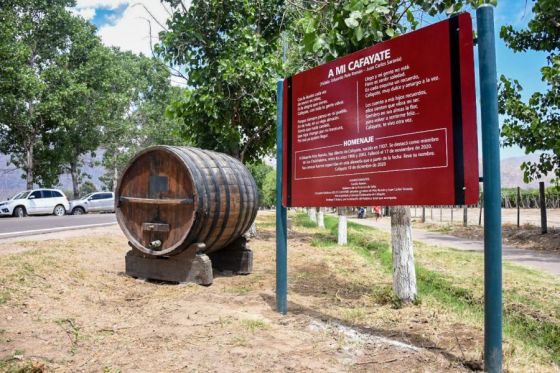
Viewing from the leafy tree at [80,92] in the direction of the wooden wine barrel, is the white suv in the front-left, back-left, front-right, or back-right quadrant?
front-right

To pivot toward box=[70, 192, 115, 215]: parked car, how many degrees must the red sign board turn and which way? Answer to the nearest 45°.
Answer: approximately 90° to its right

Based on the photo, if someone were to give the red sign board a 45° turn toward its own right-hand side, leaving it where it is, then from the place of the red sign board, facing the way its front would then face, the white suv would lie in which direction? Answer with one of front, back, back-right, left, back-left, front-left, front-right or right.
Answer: front-right

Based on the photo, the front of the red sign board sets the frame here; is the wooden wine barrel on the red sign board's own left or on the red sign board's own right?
on the red sign board's own right

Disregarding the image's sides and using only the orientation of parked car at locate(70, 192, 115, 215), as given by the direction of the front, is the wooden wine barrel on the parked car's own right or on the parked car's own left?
on the parked car's own left

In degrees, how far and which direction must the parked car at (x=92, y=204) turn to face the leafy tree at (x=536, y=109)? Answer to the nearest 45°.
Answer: approximately 135° to its left

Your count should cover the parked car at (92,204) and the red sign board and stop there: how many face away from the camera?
0

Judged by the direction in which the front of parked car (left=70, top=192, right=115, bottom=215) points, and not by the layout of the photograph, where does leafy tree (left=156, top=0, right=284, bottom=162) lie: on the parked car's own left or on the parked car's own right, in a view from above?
on the parked car's own left

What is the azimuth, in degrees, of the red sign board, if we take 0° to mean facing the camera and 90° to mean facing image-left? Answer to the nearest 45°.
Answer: approximately 45°

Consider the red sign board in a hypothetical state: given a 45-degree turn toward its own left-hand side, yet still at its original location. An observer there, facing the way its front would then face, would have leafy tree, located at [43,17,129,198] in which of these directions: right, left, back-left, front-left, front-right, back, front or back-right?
back-right

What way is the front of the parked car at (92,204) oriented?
to the viewer's left

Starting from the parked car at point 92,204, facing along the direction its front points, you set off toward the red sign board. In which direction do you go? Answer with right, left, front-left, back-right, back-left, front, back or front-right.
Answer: left
